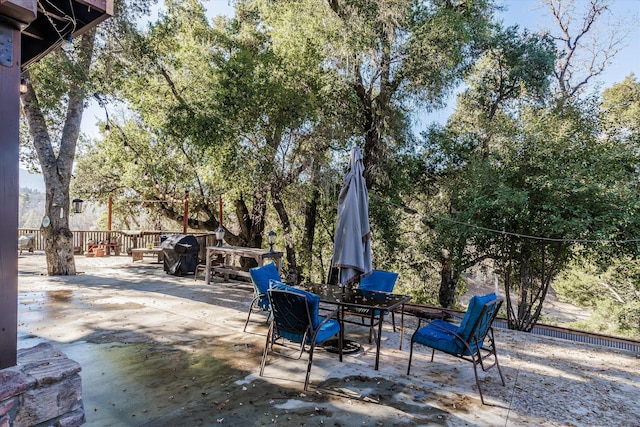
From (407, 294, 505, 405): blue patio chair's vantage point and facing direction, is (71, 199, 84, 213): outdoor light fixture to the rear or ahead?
ahead

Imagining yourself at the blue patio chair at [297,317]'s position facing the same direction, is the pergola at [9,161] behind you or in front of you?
behind

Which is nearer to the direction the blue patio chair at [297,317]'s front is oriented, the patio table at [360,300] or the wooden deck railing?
the patio table

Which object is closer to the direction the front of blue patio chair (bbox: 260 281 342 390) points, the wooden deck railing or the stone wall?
the wooden deck railing

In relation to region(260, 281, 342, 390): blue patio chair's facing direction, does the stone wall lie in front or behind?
behind

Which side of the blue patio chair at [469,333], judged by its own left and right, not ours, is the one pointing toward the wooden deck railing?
front

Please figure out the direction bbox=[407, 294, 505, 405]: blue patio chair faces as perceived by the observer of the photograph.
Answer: facing away from the viewer and to the left of the viewer

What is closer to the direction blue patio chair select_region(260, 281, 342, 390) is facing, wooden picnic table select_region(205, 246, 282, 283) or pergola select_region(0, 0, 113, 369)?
the wooden picnic table

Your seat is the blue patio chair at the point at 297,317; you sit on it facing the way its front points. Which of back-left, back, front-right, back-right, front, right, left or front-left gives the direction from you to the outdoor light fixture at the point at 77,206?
left

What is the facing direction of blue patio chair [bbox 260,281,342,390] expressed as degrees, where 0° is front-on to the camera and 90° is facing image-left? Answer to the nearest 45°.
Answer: approximately 225°

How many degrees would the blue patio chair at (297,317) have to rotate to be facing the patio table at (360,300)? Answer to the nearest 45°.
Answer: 0° — it already faces it

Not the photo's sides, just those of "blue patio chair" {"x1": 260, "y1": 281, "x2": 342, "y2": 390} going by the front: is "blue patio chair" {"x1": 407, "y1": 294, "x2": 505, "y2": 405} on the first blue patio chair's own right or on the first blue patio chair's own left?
on the first blue patio chair's own right

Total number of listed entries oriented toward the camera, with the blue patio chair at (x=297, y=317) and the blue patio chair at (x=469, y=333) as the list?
0
